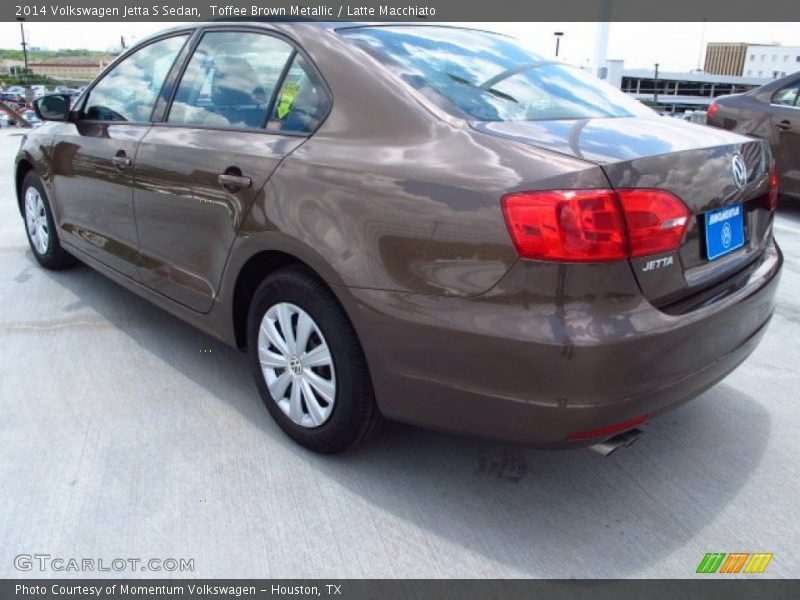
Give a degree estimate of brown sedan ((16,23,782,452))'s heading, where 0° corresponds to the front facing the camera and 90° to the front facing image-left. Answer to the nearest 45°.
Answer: approximately 135°

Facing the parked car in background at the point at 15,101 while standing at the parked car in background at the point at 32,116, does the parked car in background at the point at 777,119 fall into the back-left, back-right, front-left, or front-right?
back-right

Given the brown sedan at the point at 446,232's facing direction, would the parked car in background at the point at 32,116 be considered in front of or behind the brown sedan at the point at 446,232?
in front

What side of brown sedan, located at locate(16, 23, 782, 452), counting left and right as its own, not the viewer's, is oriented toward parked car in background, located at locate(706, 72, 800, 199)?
right

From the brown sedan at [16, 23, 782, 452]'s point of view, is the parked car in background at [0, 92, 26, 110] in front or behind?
in front
